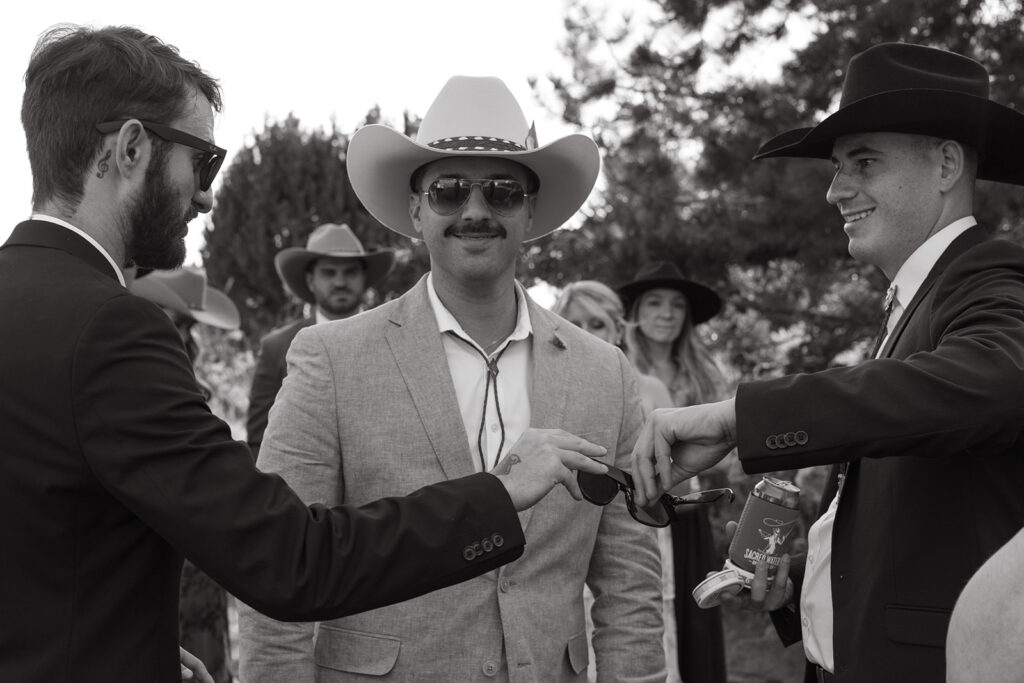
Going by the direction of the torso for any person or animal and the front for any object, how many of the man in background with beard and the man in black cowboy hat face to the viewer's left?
1

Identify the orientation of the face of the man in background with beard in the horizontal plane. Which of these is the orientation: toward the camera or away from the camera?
toward the camera

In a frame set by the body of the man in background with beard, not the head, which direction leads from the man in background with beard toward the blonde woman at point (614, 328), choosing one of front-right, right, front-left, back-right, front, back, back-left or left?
front-left

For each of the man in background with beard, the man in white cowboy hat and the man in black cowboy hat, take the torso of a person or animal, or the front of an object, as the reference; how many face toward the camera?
2

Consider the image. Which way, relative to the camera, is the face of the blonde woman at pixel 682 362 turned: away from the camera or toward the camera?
toward the camera

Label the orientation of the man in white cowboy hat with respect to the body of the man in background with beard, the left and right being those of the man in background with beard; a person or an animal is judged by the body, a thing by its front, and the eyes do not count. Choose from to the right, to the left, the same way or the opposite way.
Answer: the same way

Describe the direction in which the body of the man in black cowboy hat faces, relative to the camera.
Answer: to the viewer's left

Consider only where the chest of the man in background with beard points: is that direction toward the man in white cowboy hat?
yes

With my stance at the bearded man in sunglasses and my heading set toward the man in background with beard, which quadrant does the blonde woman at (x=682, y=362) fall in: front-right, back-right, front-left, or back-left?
front-right

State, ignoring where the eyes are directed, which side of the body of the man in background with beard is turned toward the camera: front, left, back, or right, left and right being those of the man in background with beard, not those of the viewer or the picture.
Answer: front

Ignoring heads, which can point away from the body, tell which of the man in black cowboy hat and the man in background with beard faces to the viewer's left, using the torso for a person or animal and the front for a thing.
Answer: the man in black cowboy hat

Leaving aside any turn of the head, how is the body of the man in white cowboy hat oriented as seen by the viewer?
toward the camera

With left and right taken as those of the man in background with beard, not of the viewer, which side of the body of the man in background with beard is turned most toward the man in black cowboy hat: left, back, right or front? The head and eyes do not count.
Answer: front

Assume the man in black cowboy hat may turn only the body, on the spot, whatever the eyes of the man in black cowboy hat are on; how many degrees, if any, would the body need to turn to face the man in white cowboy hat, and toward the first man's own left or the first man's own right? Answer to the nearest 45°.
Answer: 0° — they already face them

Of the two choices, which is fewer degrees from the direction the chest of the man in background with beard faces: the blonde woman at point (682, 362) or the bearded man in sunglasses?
the bearded man in sunglasses
